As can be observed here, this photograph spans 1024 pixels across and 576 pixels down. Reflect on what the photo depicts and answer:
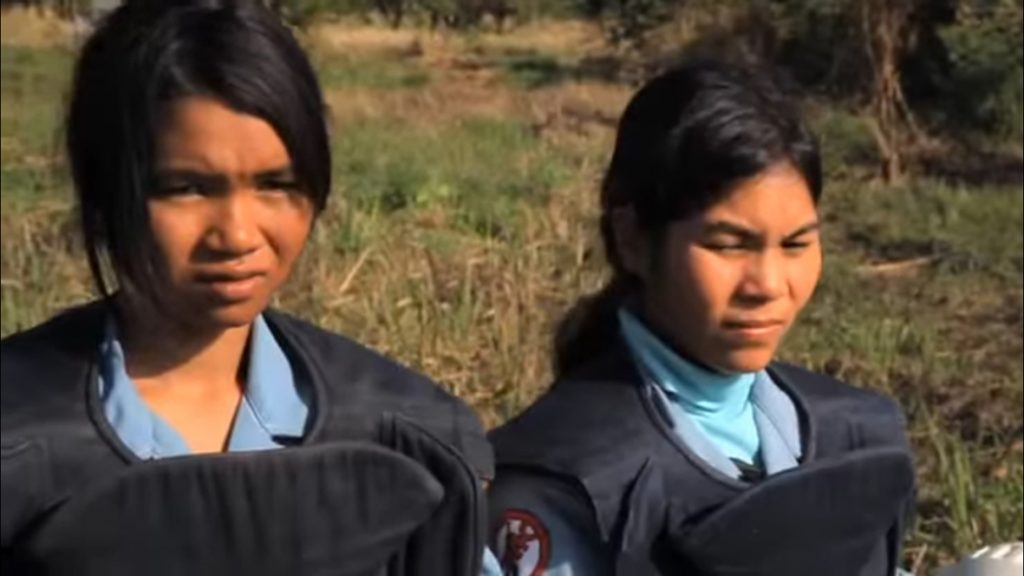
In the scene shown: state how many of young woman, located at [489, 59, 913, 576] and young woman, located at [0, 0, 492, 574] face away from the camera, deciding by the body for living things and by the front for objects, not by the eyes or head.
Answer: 0

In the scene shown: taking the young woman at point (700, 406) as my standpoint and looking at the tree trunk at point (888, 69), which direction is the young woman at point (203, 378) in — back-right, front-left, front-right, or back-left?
back-left

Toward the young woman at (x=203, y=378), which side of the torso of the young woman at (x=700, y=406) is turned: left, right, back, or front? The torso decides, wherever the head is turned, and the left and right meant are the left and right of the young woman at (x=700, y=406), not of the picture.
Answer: right

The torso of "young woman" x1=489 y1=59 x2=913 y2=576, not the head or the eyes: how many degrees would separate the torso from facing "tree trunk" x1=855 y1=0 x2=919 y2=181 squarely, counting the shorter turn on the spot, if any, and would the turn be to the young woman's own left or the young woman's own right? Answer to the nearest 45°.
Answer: approximately 135° to the young woman's own left

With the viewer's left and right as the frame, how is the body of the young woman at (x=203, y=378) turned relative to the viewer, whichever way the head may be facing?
facing the viewer

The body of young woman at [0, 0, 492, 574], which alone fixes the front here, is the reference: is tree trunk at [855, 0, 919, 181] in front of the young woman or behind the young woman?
behind

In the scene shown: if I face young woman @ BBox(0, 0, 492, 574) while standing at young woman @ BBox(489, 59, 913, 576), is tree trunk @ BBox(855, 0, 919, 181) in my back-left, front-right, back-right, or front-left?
back-right

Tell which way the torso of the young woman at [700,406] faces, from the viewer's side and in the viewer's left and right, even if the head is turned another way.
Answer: facing the viewer and to the right of the viewer
